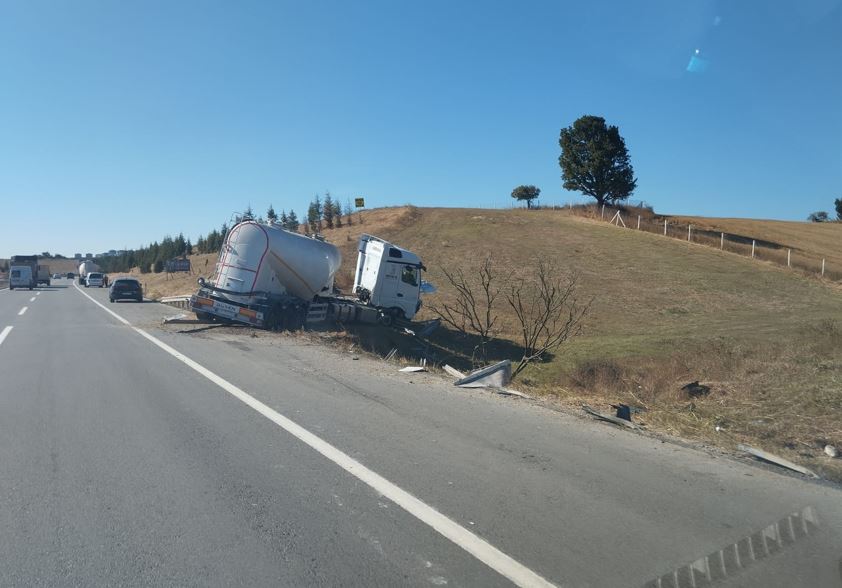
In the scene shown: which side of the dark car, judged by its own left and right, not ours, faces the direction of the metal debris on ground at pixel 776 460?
back

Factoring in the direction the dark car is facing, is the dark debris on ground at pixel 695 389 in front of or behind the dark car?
behind

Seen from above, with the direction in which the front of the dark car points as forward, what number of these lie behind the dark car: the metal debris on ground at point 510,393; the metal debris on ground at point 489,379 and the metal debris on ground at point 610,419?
3

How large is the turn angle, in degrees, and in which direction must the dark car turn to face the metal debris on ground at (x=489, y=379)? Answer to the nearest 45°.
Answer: approximately 180°

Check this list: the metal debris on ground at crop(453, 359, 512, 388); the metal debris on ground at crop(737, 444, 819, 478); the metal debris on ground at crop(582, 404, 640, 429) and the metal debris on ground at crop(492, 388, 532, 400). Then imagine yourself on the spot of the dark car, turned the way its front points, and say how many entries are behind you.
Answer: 4

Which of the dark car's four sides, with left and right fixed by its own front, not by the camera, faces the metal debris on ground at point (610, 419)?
back

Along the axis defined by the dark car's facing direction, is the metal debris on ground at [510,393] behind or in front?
behind

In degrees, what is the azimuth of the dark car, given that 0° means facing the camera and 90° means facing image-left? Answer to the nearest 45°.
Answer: approximately 180°
